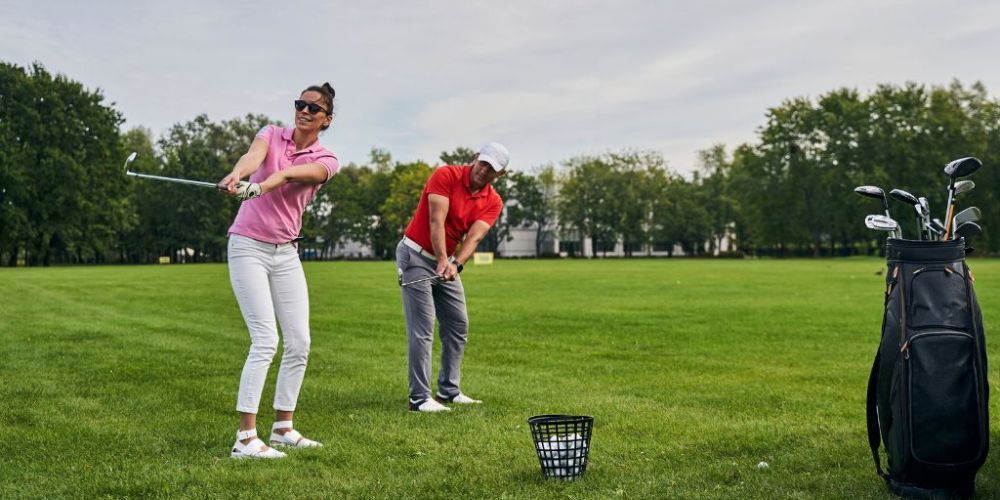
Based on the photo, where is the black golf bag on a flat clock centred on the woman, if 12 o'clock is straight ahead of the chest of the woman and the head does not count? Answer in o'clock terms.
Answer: The black golf bag is roughly at 10 o'clock from the woman.

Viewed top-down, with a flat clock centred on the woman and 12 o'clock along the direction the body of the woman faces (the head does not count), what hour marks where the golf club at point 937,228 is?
The golf club is roughly at 10 o'clock from the woman.

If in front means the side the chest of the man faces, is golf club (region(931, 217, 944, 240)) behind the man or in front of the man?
in front

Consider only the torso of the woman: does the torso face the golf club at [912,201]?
no

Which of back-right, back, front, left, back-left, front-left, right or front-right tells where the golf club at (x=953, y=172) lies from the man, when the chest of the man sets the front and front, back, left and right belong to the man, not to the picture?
front

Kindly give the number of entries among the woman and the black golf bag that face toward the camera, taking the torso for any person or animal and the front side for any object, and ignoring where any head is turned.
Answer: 2

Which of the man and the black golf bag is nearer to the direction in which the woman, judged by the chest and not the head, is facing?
the black golf bag

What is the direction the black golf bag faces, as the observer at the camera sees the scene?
facing the viewer

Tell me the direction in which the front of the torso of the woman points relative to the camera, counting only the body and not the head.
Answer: toward the camera

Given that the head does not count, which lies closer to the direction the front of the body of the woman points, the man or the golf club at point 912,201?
the golf club
